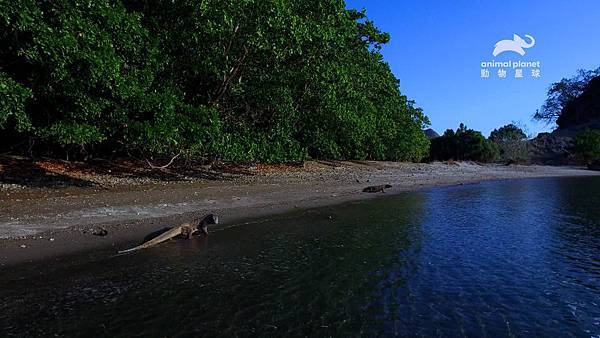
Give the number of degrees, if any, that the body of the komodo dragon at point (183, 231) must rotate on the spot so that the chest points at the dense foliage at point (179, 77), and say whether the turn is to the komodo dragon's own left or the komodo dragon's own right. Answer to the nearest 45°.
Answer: approximately 45° to the komodo dragon's own left

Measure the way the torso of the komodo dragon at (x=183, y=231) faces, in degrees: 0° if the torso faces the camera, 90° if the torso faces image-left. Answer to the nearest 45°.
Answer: approximately 225°
